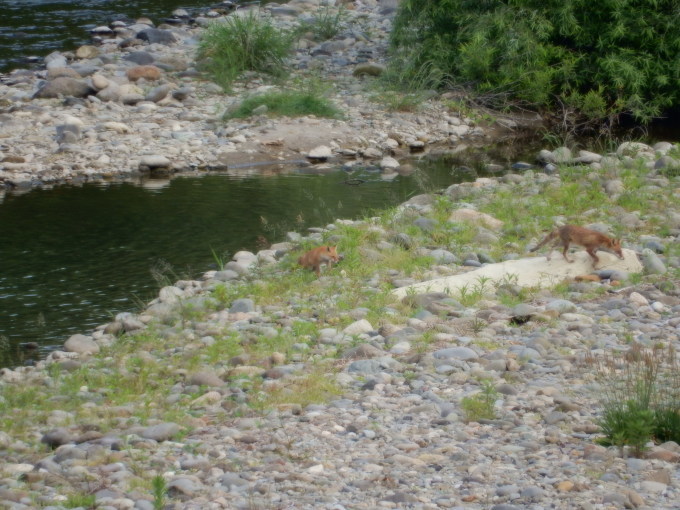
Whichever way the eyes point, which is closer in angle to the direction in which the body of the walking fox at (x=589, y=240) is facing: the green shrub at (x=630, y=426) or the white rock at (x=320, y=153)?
the green shrub

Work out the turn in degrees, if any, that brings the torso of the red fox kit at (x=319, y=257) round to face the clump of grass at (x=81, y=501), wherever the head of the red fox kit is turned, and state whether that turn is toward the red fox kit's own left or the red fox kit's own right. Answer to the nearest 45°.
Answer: approximately 90° to the red fox kit's own right

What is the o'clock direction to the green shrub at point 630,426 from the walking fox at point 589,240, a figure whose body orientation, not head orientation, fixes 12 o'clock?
The green shrub is roughly at 3 o'clock from the walking fox.

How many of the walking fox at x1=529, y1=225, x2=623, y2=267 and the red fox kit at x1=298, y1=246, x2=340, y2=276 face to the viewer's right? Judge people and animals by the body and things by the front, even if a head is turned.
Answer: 2

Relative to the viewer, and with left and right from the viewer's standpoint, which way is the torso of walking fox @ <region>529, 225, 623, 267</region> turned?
facing to the right of the viewer

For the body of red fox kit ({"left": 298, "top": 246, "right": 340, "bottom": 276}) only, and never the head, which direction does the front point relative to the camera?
to the viewer's right

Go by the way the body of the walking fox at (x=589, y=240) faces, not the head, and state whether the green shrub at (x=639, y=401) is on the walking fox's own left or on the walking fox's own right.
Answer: on the walking fox's own right

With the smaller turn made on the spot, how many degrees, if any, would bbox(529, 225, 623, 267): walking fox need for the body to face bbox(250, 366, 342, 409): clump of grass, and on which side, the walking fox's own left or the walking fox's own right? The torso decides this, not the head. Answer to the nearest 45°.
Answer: approximately 135° to the walking fox's own right

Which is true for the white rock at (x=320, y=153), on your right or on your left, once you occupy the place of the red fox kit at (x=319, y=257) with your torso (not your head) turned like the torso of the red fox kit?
on your left

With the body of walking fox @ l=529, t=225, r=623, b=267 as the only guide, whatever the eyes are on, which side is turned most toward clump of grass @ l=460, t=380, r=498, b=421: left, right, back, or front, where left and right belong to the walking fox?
right
